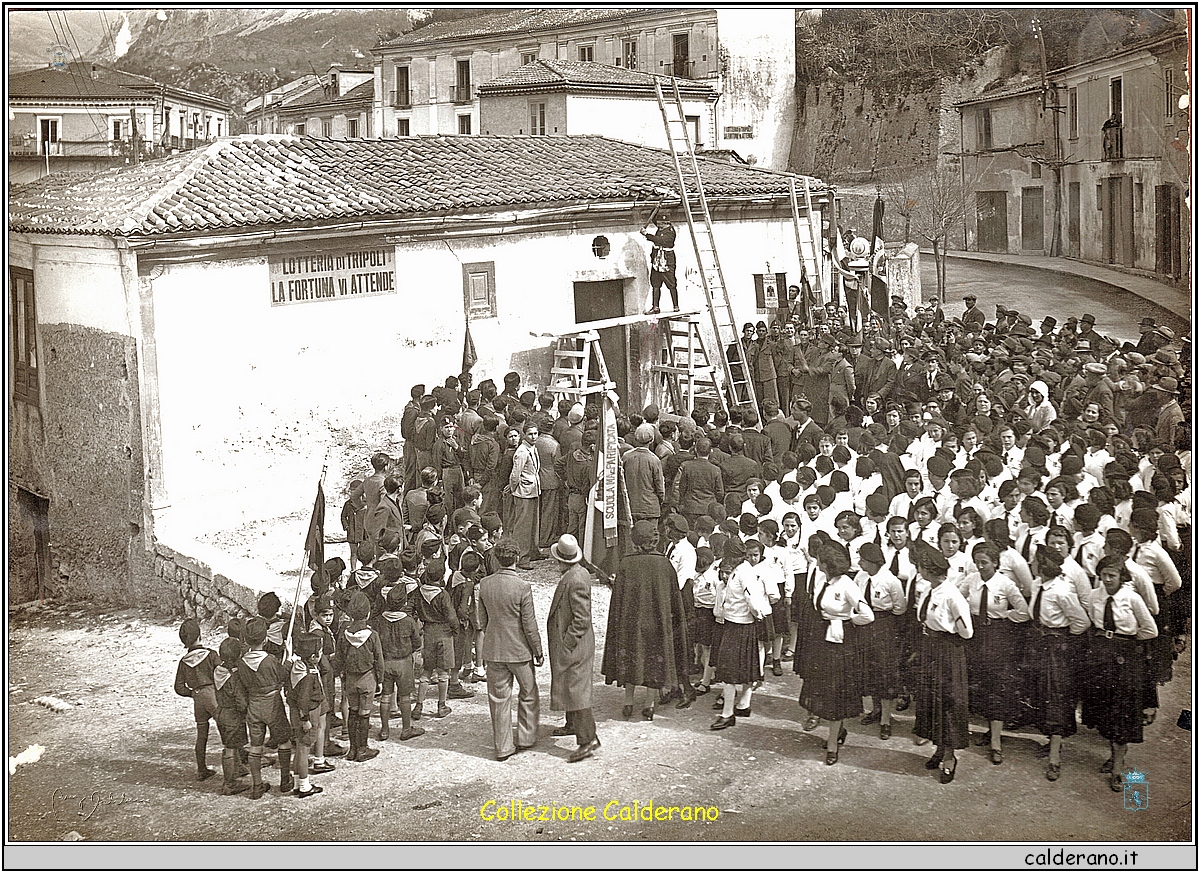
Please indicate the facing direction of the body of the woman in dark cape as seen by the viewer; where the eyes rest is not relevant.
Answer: away from the camera

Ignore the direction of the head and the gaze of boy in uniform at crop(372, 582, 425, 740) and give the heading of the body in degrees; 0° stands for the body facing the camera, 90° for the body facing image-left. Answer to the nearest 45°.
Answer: approximately 180°

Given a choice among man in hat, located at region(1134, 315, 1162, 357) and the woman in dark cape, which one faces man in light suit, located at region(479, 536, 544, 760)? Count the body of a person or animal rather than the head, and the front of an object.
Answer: the man in hat

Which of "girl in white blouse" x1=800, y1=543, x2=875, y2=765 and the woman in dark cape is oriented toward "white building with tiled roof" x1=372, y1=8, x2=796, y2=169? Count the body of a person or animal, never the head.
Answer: the woman in dark cape

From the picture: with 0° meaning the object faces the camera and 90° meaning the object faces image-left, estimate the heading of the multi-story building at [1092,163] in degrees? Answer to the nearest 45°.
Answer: approximately 45°

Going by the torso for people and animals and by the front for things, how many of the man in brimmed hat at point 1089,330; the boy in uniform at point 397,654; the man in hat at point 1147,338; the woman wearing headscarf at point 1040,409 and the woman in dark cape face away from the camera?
2
